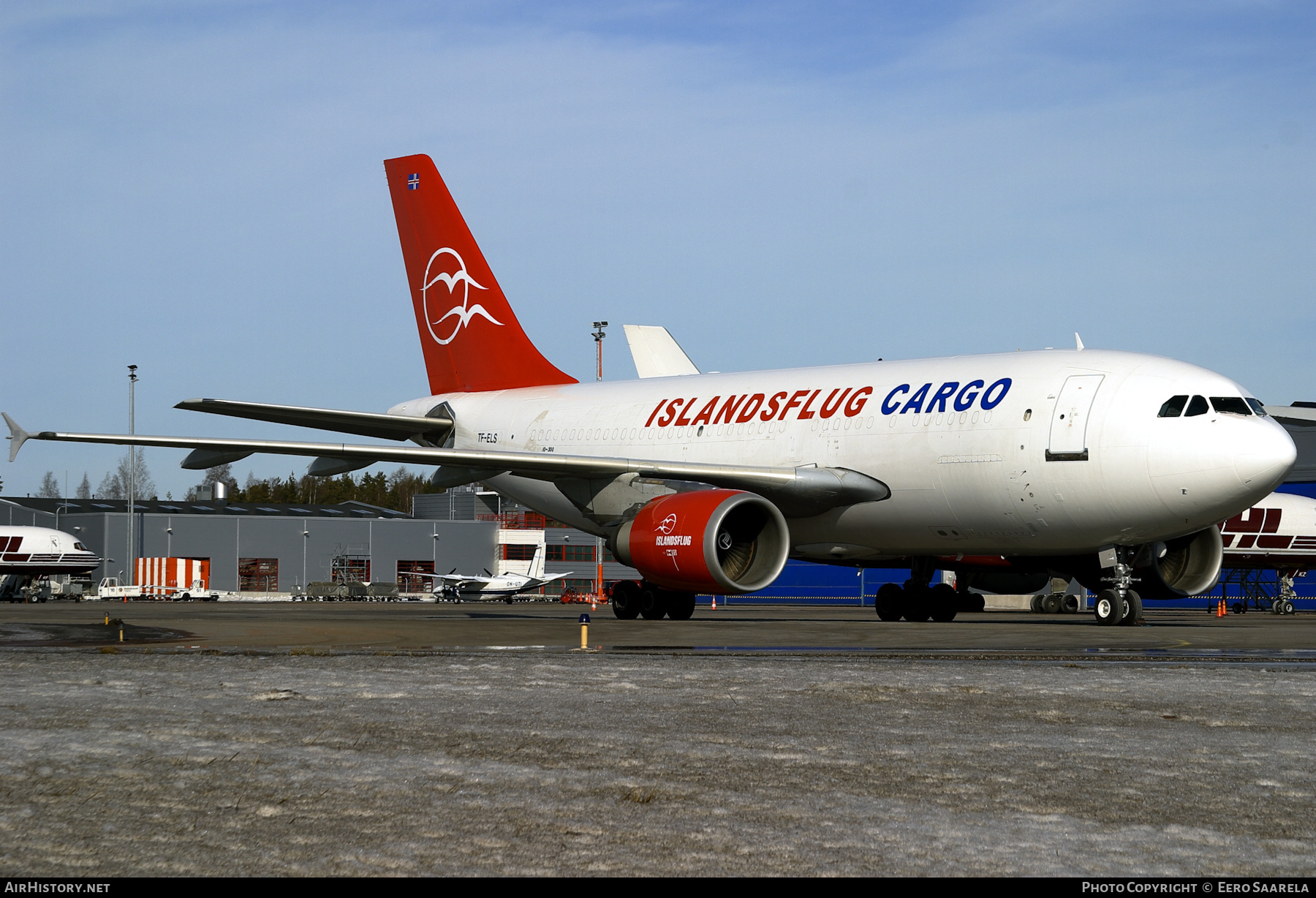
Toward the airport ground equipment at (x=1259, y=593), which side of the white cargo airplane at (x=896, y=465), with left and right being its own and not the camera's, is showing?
left

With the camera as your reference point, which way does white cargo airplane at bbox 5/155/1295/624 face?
facing the viewer and to the right of the viewer
